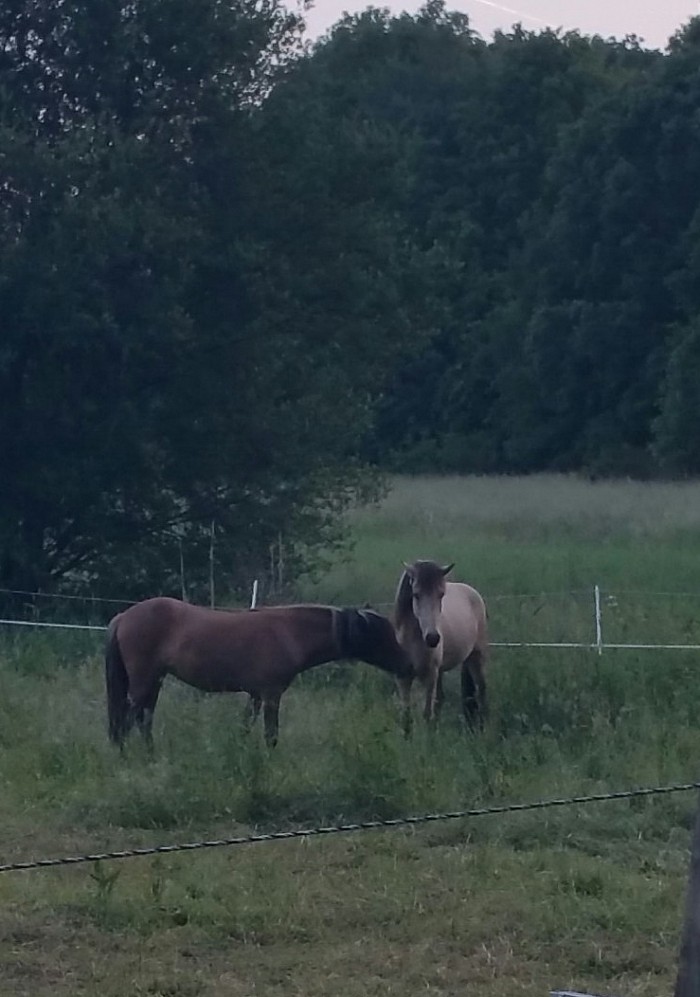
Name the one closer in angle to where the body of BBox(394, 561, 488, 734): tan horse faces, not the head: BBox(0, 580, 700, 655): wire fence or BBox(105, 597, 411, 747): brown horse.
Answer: the brown horse

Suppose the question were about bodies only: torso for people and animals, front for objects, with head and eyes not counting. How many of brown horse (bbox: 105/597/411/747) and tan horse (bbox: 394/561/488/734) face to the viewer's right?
1

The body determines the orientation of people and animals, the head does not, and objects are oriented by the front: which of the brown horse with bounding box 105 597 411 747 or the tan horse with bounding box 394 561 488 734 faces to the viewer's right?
the brown horse with bounding box 105 597 411 747

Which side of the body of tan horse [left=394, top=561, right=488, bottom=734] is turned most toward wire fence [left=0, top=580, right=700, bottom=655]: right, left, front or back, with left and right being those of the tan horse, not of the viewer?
back

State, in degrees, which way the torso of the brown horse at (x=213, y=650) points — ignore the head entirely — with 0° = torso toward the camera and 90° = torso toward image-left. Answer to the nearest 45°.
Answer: approximately 270°

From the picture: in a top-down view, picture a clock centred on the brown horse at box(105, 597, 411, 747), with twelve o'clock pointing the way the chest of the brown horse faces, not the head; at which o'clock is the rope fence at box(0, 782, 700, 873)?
The rope fence is roughly at 3 o'clock from the brown horse.

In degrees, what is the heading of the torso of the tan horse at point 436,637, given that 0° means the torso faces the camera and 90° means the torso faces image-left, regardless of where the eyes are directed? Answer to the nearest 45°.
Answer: approximately 45°
